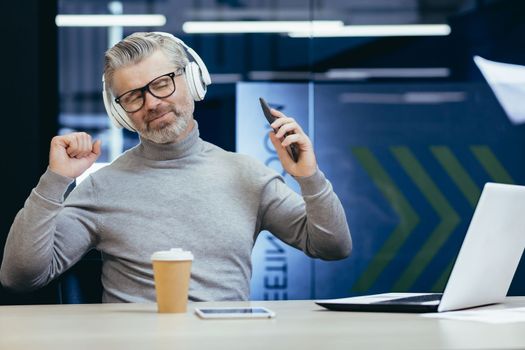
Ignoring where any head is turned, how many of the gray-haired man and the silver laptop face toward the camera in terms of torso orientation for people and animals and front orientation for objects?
1

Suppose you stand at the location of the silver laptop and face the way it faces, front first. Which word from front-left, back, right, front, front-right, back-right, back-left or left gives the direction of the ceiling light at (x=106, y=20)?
front

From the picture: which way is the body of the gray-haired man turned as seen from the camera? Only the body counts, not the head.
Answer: toward the camera

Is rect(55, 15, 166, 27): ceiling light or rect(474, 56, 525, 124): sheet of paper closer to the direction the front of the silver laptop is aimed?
the ceiling light

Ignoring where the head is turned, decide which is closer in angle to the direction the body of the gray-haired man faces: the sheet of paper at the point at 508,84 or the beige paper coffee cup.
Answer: the beige paper coffee cup

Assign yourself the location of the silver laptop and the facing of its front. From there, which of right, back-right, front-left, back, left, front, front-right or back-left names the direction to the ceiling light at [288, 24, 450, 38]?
front-right

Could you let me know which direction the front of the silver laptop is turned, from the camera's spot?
facing away from the viewer and to the left of the viewer

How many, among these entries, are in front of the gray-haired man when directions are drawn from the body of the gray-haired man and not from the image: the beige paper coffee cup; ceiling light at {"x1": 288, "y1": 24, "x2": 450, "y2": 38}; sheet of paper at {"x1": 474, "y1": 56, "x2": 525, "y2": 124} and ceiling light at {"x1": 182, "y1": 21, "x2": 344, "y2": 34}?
1

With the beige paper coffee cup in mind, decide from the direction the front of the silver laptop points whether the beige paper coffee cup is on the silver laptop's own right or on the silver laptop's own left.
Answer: on the silver laptop's own left

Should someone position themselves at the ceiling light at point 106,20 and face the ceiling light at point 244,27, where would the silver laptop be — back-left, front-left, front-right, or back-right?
front-right

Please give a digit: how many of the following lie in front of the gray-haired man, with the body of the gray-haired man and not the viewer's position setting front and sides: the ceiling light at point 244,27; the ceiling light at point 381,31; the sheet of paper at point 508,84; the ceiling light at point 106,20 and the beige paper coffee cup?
1

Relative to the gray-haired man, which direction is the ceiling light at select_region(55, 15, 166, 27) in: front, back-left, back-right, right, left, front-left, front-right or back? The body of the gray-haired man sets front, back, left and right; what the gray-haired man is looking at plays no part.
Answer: back

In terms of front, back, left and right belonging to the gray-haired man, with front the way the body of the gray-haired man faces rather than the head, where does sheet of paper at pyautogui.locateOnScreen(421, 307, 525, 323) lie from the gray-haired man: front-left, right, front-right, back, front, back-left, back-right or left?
front-left

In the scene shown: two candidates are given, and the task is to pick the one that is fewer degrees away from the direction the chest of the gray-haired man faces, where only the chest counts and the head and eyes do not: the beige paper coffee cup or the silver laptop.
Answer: the beige paper coffee cup

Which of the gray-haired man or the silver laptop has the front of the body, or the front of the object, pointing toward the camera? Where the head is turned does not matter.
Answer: the gray-haired man
